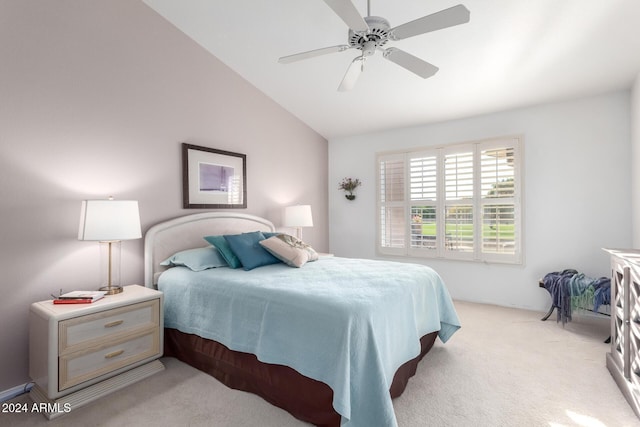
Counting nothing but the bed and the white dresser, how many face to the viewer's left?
1

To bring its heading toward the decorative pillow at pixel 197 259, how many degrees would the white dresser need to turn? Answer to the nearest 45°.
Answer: approximately 45° to its left

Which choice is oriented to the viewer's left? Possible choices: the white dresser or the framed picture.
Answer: the white dresser

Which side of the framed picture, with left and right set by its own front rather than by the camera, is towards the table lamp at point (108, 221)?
right

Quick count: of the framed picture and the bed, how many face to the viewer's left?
0

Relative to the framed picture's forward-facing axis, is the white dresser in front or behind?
in front

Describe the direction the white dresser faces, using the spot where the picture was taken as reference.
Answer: facing to the left of the viewer

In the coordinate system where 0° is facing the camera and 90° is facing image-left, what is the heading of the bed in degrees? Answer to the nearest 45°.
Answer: approximately 315°
